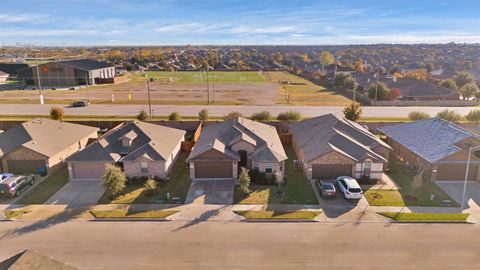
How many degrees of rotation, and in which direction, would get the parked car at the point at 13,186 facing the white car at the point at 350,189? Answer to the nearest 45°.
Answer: approximately 90° to its right

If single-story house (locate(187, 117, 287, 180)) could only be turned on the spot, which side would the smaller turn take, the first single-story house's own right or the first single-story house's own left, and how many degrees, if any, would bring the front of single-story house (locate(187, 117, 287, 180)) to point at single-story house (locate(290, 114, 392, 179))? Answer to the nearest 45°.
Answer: approximately 90° to the first single-story house's own left

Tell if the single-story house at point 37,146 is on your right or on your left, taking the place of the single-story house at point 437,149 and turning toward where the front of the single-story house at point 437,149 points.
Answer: on your right

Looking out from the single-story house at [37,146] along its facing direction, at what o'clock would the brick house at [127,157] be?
The brick house is roughly at 9 o'clock from the single-story house.

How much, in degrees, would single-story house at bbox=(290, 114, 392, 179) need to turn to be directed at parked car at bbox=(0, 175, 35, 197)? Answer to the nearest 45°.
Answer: approximately 45° to its right

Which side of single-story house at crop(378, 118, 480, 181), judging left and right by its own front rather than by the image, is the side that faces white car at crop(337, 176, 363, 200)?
right

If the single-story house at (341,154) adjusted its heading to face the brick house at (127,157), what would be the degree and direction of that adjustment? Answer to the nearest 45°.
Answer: approximately 90° to its right

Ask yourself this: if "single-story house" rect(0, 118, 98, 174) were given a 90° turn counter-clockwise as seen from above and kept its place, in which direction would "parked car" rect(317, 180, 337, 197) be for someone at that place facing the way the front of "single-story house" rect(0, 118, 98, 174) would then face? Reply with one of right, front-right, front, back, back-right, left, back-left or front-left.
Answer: front

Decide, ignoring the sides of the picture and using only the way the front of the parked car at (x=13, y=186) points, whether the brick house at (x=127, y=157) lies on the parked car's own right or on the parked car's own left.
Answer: on the parked car's own right

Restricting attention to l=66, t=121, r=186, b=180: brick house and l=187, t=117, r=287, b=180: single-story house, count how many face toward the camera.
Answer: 2

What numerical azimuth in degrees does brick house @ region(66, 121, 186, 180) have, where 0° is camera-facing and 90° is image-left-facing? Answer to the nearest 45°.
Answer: approximately 0°

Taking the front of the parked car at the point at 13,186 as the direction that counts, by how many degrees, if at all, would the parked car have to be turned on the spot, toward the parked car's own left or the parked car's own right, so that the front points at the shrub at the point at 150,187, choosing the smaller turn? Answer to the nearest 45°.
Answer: approximately 90° to the parked car's own right

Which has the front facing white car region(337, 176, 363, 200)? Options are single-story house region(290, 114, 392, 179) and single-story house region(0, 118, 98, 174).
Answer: single-story house region(290, 114, 392, 179)

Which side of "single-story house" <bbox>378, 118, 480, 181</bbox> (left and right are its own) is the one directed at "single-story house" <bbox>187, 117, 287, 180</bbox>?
right

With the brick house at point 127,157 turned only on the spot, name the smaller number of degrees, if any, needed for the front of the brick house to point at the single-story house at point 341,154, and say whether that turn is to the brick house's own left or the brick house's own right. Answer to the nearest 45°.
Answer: approximately 90° to the brick house's own left
